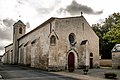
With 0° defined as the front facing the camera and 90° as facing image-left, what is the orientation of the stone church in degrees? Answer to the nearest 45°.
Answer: approximately 315°

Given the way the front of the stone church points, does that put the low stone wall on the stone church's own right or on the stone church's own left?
on the stone church's own left
